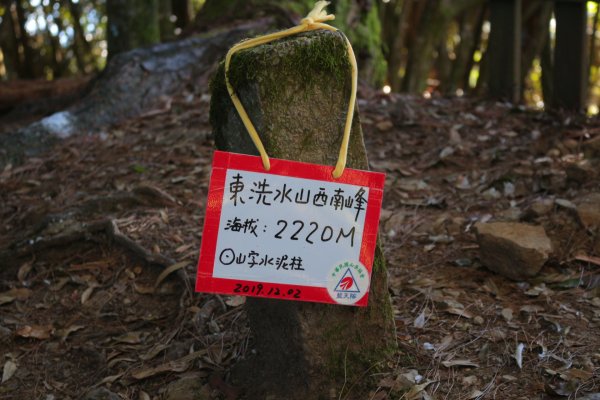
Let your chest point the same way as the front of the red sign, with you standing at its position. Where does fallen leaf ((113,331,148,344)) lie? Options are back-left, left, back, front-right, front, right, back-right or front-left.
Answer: back-right

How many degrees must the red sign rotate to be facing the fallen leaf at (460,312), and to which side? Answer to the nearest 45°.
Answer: approximately 135° to its left

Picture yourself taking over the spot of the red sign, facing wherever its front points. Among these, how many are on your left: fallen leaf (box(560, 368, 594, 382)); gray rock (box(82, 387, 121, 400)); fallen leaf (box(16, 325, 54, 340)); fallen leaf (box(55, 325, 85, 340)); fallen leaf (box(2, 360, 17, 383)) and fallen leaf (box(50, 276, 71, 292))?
1

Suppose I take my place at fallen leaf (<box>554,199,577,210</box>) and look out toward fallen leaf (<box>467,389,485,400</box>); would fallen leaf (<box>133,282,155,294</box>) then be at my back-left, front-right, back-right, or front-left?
front-right

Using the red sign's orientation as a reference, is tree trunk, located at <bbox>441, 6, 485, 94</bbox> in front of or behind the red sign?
behind

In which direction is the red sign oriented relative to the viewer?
toward the camera

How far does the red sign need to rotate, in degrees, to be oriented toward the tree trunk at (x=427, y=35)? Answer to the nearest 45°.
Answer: approximately 180°

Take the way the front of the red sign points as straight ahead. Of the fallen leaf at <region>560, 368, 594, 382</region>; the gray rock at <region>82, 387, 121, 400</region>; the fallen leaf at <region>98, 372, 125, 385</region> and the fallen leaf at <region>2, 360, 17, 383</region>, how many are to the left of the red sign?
1

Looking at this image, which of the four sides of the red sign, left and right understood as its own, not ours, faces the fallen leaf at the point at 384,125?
back

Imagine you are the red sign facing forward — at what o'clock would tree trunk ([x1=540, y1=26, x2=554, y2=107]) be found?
The tree trunk is roughly at 7 o'clock from the red sign.

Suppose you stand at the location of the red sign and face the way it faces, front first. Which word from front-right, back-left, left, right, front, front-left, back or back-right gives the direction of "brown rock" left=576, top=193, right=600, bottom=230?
back-left

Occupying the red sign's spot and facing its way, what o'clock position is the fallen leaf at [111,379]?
The fallen leaf is roughly at 4 o'clock from the red sign.

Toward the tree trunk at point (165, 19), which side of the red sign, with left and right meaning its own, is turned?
back

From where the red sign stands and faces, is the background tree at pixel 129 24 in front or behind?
behind

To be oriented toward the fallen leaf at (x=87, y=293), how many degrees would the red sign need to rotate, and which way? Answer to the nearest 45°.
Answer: approximately 135° to its right

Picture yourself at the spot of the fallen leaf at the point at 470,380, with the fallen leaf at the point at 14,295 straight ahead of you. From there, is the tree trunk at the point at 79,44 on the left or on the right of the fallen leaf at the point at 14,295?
right
